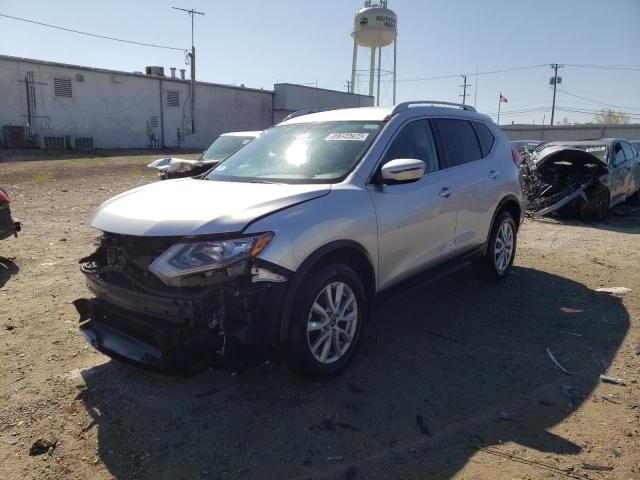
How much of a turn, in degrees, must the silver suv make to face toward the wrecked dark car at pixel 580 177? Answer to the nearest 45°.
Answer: approximately 180°

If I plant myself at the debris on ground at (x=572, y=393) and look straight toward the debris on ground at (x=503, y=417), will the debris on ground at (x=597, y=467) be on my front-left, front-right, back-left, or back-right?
front-left

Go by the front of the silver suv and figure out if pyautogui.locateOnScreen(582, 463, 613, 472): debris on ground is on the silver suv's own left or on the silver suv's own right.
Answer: on the silver suv's own left

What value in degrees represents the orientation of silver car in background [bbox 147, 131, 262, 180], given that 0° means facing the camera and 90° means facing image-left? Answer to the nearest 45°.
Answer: approximately 45°

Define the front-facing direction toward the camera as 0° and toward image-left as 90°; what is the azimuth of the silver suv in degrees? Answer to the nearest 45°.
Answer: approximately 45°

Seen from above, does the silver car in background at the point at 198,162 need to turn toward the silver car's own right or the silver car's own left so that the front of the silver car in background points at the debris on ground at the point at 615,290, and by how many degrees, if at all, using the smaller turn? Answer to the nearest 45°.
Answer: approximately 90° to the silver car's own left

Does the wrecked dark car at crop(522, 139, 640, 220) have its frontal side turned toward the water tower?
no

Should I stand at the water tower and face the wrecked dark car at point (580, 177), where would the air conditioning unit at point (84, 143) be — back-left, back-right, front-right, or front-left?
front-right

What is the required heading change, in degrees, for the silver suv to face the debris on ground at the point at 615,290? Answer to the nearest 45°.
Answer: approximately 180°

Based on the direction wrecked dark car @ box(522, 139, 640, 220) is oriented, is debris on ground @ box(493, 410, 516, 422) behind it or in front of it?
in front

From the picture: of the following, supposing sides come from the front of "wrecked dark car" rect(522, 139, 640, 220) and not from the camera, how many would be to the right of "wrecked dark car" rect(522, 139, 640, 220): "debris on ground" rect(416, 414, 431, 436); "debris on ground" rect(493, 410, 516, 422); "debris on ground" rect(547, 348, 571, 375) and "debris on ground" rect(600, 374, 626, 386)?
0

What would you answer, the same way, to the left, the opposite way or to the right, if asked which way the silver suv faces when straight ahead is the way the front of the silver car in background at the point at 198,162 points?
the same way

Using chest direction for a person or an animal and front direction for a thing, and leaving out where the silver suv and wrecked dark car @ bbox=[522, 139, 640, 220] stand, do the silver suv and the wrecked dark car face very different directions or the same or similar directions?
same or similar directions

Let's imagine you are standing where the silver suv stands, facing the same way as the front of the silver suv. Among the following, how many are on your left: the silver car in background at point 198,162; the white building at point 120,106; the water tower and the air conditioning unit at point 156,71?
0

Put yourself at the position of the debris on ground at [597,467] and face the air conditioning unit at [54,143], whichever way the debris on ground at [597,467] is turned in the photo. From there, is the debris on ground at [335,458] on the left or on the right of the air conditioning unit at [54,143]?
left

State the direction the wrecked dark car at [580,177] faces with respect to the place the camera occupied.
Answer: facing the viewer and to the left of the viewer

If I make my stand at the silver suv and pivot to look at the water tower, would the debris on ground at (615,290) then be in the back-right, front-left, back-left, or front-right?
front-right
